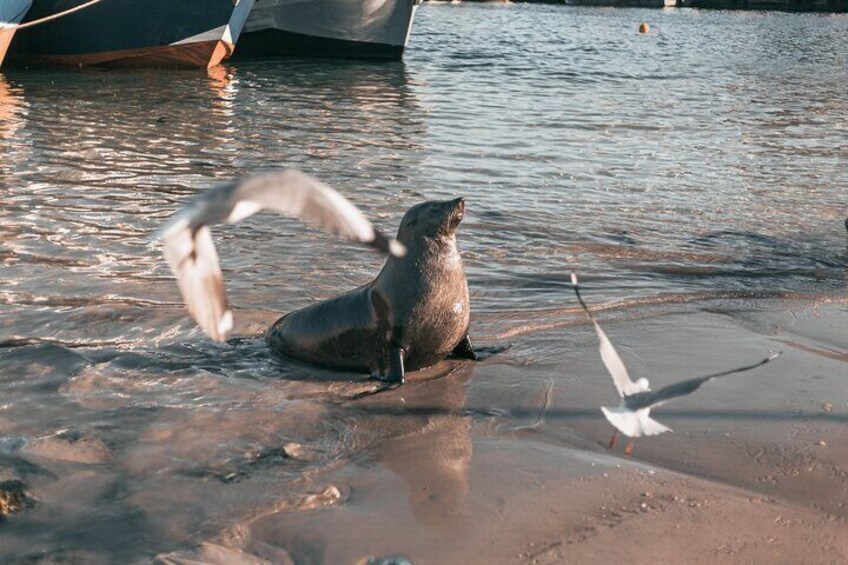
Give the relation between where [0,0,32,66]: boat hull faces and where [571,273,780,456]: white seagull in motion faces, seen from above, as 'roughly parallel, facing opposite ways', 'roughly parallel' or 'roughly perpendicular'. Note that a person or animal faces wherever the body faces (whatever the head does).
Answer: roughly perpendicular

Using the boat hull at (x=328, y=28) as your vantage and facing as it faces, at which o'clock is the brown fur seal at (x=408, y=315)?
The brown fur seal is roughly at 3 o'clock from the boat hull.

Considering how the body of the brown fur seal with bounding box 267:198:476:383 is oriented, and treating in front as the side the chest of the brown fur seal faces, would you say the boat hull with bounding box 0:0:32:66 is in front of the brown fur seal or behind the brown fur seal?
behind

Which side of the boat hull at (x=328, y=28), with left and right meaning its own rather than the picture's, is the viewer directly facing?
right

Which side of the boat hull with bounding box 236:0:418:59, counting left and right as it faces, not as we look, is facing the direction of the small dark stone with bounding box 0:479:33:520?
right

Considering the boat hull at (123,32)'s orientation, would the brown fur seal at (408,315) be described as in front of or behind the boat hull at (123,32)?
in front

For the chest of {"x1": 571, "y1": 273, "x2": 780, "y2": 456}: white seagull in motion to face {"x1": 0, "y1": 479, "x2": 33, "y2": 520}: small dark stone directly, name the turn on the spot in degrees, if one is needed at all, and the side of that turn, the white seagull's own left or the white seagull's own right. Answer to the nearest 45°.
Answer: approximately 90° to the white seagull's own left

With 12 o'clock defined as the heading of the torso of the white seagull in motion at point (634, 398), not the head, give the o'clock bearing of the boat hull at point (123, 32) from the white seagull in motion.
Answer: The boat hull is roughly at 11 o'clock from the white seagull in motion.

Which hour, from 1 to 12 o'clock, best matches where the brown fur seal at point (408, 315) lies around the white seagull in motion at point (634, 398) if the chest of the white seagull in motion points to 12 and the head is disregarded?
The brown fur seal is roughly at 11 o'clock from the white seagull in motion.

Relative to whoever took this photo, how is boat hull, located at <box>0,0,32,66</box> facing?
facing the viewer and to the right of the viewer

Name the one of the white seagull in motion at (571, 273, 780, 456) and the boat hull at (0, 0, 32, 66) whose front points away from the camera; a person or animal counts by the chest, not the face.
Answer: the white seagull in motion

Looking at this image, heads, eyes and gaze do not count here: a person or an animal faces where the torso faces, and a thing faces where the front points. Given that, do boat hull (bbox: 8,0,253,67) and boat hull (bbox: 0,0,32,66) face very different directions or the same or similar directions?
same or similar directions
